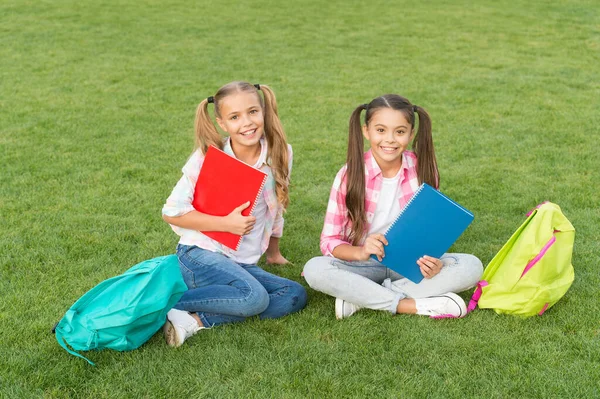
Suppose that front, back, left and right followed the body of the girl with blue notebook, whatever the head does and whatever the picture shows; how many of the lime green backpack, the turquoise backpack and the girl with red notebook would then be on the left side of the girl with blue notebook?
1

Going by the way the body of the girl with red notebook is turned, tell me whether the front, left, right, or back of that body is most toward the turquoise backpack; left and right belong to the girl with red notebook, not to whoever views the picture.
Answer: right

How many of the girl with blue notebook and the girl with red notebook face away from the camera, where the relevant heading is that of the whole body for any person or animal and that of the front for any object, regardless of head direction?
0

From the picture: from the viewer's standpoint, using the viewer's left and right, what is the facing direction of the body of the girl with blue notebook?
facing the viewer

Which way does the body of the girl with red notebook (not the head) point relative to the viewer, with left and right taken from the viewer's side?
facing the viewer and to the right of the viewer

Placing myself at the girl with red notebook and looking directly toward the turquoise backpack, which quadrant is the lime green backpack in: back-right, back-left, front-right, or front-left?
back-left

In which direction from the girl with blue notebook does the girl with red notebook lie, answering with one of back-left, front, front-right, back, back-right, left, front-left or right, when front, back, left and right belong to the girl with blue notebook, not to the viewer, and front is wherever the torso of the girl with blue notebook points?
right

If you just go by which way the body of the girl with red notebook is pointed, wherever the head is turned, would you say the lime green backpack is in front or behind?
in front

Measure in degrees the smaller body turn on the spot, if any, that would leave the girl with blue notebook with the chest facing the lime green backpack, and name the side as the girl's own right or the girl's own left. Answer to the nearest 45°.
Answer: approximately 90° to the girl's own left

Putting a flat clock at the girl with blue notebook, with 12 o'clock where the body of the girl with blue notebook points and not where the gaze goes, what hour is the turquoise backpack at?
The turquoise backpack is roughly at 2 o'clock from the girl with blue notebook.
